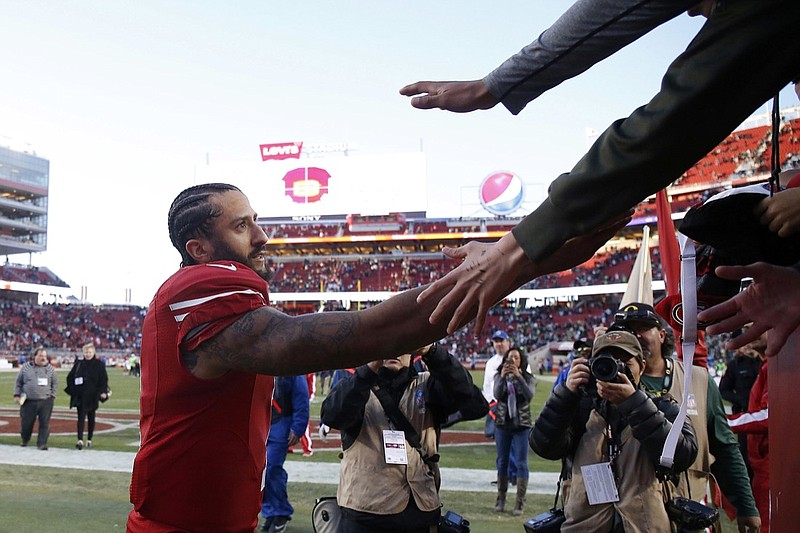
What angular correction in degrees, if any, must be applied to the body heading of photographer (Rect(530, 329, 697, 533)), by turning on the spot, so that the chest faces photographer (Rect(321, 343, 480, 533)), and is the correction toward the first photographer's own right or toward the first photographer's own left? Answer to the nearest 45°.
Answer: approximately 135° to the first photographer's own right

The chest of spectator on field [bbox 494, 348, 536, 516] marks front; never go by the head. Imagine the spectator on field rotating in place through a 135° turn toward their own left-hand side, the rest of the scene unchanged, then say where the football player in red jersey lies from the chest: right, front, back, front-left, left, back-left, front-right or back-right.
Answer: back-right

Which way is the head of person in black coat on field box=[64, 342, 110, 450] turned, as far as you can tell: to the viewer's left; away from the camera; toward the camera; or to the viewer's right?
toward the camera

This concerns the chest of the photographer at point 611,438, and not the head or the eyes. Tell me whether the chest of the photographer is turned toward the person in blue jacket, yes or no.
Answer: no

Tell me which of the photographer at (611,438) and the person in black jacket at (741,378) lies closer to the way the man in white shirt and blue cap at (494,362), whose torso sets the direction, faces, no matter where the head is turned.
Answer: the photographer

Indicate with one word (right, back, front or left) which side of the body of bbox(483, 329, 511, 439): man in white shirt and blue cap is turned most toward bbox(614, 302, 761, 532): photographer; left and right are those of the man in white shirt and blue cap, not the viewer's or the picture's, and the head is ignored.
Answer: front

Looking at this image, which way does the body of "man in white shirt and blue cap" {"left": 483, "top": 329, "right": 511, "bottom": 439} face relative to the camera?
toward the camera

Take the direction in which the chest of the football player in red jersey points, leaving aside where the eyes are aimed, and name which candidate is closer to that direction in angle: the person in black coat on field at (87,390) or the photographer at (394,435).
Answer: the photographer

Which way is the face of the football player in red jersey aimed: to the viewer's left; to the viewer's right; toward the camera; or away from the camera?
to the viewer's right

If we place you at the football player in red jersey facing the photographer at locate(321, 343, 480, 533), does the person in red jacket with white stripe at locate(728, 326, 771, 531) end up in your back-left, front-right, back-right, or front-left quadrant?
front-right

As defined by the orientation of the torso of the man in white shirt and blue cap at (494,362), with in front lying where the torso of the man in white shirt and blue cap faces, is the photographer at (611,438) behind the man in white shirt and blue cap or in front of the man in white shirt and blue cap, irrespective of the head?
in front

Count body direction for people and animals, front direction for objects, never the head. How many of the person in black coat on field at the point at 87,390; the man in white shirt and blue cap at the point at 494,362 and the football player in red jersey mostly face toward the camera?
2

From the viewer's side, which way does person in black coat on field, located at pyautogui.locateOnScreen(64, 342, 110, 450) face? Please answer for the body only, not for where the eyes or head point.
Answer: toward the camera

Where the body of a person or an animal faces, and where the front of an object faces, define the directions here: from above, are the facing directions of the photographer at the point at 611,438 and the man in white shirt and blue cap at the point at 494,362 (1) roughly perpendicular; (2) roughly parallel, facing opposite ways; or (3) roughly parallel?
roughly parallel

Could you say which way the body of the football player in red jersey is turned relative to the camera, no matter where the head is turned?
to the viewer's right
